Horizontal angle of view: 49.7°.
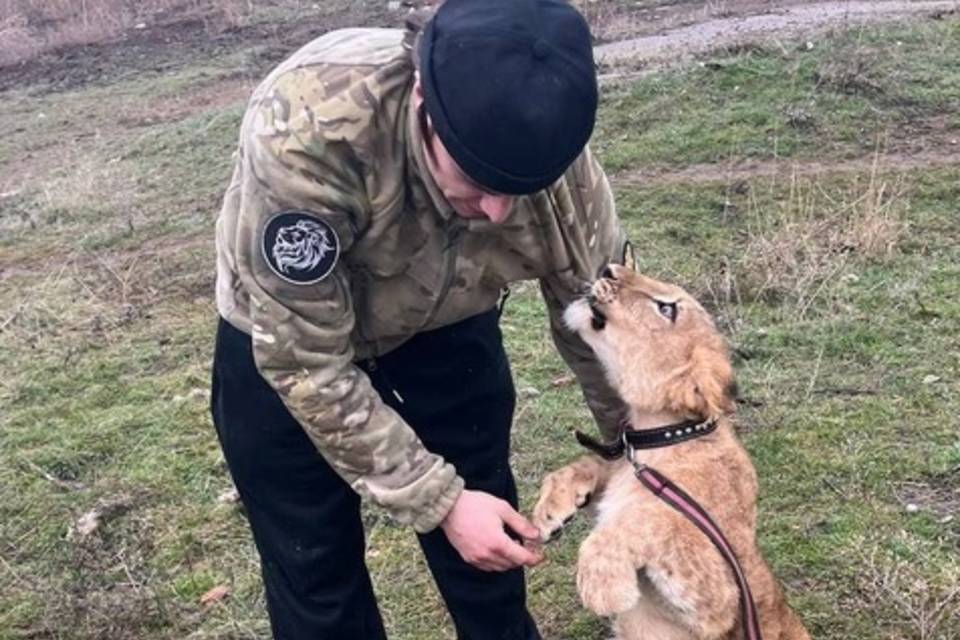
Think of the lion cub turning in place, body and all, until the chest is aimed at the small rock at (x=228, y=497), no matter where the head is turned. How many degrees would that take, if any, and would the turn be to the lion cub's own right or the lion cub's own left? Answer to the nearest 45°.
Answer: approximately 45° to the lion cub's own right

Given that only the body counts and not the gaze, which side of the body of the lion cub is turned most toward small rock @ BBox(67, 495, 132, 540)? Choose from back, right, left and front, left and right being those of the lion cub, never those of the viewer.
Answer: front

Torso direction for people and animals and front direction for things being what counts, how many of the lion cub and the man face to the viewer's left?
1

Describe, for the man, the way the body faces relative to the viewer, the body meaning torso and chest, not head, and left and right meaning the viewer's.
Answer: facing the viewer and to the right of the viewer

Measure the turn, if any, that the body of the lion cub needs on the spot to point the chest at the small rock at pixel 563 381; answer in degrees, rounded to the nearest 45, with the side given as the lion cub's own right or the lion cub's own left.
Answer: approximately 90° to the lion cub's own right

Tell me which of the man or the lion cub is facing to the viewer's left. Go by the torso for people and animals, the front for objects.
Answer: the lion cub

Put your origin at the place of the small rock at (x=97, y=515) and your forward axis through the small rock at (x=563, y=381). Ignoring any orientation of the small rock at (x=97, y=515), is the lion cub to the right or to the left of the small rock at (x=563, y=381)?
right

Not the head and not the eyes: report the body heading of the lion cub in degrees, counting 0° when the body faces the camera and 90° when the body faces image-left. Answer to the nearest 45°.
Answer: approximately 90°

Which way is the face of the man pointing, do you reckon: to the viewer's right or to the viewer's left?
to the viewer's right

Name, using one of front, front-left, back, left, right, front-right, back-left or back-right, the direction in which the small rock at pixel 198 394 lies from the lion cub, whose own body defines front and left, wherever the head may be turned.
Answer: front-right

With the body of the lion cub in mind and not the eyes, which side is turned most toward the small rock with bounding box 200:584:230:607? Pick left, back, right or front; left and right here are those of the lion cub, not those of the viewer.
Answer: front

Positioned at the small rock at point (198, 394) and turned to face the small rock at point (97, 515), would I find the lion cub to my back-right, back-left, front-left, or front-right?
front-left
